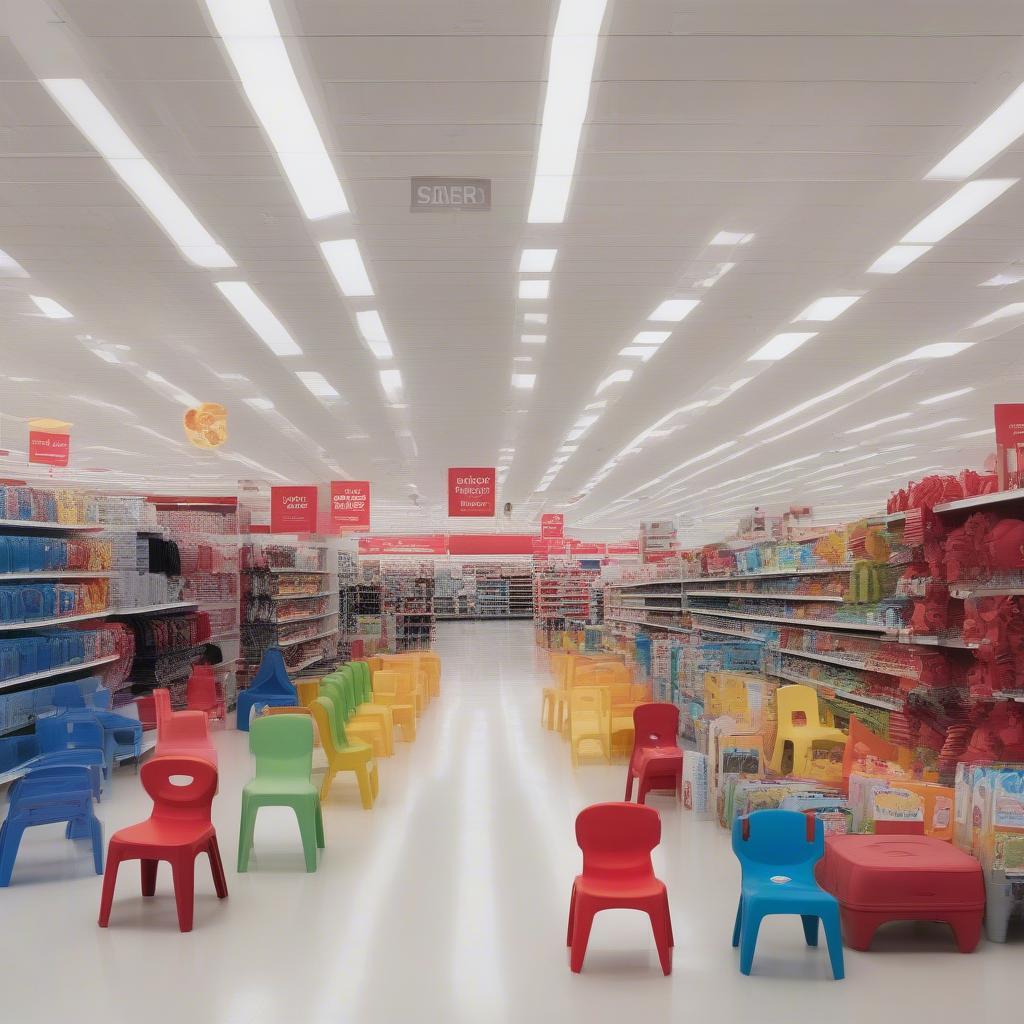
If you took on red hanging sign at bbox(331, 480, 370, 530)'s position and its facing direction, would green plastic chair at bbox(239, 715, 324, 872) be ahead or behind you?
ahead

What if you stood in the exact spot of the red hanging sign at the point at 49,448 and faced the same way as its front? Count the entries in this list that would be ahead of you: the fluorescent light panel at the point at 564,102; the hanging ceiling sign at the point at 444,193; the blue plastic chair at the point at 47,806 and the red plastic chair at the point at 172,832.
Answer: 4

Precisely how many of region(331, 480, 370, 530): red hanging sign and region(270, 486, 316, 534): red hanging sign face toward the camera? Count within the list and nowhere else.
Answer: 2

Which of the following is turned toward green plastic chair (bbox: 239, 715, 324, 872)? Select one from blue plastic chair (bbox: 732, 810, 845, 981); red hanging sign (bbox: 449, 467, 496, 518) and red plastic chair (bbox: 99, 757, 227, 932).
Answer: the red hanging sign

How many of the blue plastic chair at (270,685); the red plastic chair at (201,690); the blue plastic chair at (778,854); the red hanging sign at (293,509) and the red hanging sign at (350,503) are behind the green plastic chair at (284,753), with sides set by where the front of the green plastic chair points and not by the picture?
4

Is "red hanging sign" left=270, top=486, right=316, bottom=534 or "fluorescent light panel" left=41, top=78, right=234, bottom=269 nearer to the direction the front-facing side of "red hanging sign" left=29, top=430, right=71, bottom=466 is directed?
the fluorescent light panel

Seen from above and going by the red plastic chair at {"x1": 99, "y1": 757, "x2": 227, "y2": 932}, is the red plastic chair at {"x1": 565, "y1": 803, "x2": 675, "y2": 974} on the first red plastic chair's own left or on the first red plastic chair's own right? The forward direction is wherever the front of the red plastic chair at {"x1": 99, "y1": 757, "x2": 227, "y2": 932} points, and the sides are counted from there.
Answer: on the first red plastic chair's own left

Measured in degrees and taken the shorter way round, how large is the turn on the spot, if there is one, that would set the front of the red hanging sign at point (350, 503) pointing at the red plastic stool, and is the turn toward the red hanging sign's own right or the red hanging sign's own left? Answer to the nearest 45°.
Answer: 0° — it already faces it

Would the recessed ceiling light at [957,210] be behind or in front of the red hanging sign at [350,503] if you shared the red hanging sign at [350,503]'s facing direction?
in front

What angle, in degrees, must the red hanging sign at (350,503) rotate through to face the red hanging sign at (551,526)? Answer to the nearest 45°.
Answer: approximately 135° to its left
